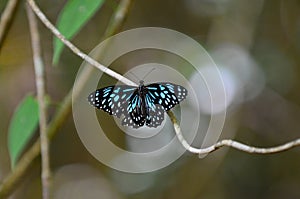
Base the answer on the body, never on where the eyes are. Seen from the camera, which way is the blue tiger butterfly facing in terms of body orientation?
away from the camera
